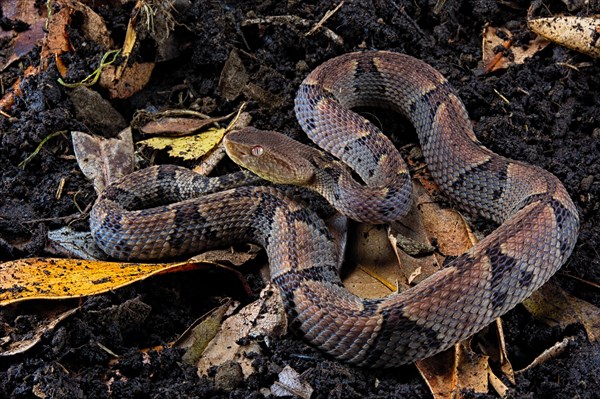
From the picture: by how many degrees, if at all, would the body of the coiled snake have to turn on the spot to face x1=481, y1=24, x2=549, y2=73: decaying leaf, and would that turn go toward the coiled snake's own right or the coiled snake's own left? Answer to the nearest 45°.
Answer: approximately 135° to the coiled snake's own right

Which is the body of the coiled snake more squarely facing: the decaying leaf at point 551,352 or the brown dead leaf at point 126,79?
the brown dead leaf

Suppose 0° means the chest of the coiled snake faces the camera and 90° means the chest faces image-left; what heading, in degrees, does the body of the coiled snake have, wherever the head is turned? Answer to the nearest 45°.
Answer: approximately 90°

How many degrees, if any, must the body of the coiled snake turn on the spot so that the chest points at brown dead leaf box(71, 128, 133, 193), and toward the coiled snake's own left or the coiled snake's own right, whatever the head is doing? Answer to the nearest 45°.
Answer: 0° — it already faces it

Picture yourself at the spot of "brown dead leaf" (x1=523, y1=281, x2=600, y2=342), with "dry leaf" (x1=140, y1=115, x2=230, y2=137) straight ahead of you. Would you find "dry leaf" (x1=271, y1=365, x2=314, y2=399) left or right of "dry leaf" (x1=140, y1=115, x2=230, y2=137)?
left

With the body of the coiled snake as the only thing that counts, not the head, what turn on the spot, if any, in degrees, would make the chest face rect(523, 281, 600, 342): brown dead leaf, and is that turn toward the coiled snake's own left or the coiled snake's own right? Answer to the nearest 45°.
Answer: approximately 135° to the coiled snake's own left

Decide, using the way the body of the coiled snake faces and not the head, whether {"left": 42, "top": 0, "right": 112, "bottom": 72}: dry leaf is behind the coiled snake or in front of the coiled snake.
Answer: in front

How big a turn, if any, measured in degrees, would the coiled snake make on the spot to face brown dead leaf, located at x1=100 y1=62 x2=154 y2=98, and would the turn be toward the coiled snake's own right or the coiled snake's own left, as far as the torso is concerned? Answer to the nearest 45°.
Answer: approximately 45° to the coiled snake's own right

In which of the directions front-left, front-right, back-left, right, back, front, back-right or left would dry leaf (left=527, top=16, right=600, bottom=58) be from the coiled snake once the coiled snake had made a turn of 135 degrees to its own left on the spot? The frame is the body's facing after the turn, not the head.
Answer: left

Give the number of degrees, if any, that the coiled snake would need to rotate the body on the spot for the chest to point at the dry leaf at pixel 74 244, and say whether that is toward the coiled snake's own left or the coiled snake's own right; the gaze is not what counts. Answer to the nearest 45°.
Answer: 0° — it already faces it

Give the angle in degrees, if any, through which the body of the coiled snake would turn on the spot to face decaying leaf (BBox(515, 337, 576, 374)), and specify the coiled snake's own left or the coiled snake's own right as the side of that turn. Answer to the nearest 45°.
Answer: approximately 135° to the coiled snake's own left

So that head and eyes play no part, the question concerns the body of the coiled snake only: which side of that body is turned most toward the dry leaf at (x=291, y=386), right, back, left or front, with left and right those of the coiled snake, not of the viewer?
left
